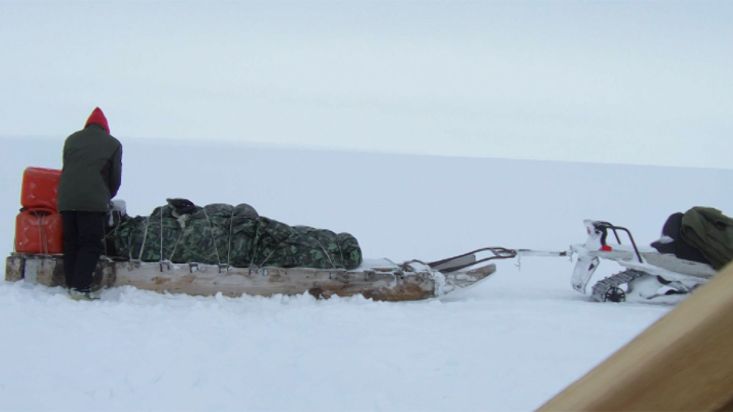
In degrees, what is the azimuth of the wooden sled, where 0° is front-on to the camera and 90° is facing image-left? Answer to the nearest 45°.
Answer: approximately 270°

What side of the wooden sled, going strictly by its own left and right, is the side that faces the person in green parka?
back

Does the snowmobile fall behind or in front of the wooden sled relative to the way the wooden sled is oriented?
in front

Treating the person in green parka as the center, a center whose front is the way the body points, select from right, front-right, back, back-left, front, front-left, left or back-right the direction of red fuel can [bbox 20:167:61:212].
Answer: left
